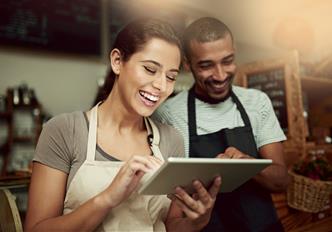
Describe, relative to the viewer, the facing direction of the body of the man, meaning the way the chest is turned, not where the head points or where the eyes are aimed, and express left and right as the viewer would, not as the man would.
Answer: facing the viewer

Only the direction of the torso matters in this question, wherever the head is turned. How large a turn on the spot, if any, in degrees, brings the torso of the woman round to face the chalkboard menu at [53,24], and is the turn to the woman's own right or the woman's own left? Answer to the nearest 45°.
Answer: approximately 135° to the woman's own left

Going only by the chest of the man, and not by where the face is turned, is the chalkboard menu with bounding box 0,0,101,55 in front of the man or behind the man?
behind

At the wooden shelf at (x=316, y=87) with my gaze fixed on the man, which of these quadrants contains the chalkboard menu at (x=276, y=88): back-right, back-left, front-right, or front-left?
front-right

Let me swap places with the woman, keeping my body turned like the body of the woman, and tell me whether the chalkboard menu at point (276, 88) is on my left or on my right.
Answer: on my left

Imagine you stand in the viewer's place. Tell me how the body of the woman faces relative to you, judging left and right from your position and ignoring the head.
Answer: facing the viewer and to the right of the viewer

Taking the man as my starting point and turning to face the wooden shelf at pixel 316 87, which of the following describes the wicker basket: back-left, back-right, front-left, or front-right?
front-right

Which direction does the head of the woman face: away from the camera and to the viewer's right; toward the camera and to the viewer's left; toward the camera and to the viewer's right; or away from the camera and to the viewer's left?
toward the camera and to the viewer's right
